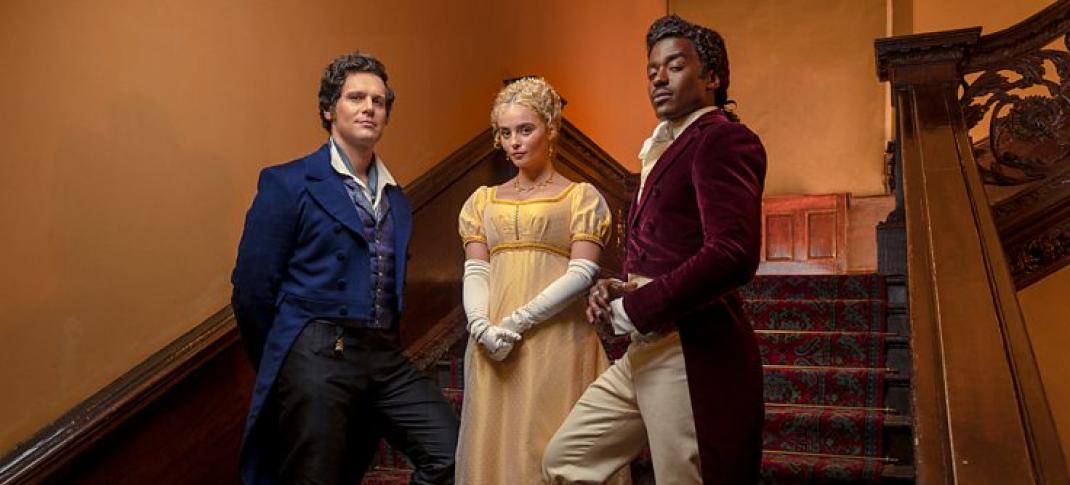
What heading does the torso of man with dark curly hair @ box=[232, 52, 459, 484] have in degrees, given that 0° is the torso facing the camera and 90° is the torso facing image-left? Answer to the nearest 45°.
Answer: approximately 315°

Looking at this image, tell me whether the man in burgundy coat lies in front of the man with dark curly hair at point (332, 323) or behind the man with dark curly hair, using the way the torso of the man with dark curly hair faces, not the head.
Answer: in front

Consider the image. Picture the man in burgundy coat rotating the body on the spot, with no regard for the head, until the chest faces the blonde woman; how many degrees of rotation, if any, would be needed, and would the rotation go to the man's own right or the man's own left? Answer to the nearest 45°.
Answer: approximately 90° to the man's own right

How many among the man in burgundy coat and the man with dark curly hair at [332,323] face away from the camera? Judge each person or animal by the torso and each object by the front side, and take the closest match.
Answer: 0
